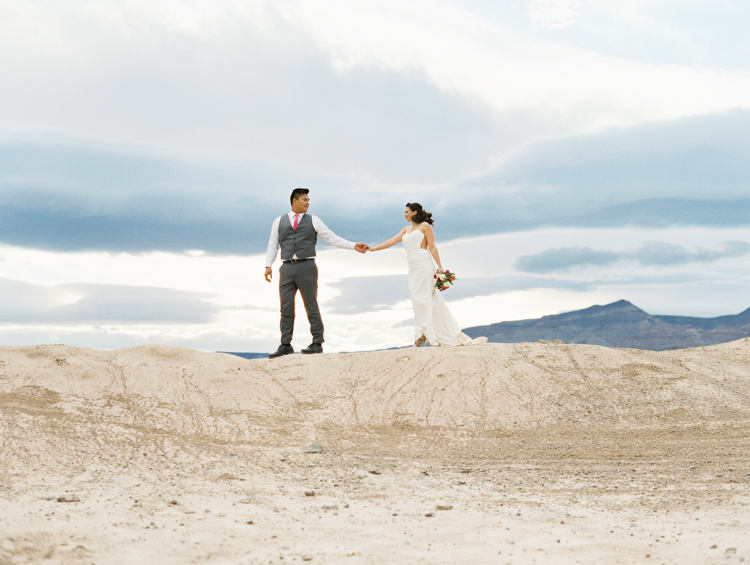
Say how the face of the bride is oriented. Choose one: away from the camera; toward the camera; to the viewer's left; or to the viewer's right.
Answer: to the viewer's left

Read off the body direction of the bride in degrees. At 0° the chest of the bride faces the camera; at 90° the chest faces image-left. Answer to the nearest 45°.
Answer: approximately 45°

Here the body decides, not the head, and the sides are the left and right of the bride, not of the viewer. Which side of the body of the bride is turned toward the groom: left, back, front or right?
front
